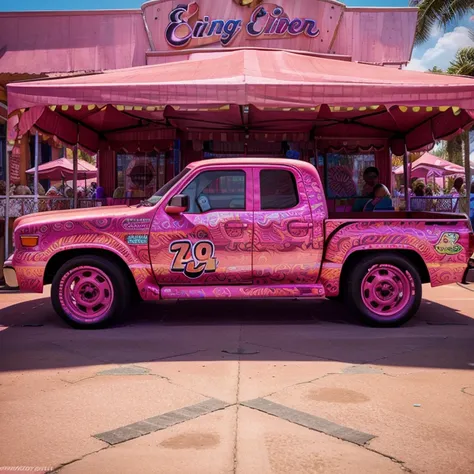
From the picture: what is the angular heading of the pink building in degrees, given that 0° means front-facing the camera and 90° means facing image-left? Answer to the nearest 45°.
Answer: approximately 0°

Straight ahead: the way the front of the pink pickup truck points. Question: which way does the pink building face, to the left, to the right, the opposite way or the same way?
to the left

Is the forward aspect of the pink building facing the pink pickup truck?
yes

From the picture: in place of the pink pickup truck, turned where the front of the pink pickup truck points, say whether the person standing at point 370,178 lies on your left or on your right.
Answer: on your right

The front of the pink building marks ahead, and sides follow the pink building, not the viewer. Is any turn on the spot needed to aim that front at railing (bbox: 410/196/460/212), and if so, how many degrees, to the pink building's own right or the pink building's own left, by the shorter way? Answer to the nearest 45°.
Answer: approximately 90° to the pink building's own left

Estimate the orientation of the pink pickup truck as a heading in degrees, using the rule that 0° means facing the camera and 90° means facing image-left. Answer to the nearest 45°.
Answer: approximately 90°

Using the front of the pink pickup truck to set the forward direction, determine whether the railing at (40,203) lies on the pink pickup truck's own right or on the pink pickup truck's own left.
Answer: on the pink pickup truck's own right

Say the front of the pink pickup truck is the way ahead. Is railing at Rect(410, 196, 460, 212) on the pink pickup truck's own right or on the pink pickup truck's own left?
on the pink pickup truck's own right

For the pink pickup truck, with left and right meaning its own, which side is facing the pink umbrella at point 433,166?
right

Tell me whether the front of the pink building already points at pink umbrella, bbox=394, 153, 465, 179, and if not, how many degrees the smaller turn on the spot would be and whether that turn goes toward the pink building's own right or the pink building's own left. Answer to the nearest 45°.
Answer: approximately 135° to the pink building's own left
